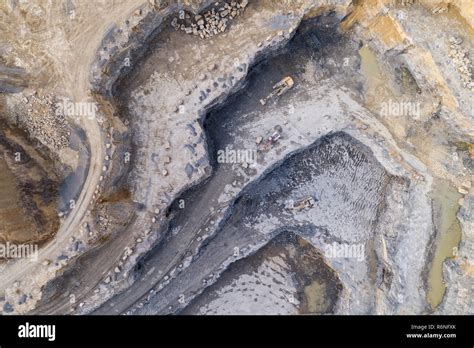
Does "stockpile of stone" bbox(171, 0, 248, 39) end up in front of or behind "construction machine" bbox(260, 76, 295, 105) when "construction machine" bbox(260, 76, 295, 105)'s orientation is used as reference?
in front
